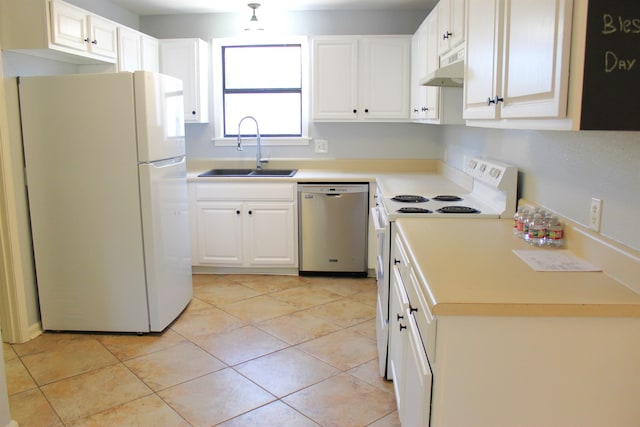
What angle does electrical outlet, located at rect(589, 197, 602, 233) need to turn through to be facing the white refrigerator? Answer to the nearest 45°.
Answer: approximately 45° to its right

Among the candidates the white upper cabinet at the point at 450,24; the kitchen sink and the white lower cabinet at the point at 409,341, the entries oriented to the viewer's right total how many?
0

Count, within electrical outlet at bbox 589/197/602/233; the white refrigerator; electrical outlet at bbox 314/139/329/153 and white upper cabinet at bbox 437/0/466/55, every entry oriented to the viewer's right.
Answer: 1

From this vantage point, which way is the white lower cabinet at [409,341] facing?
to the viewer's left

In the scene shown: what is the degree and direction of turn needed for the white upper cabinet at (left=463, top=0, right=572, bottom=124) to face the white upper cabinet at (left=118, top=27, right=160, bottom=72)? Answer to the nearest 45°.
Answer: approximately 90° to its right

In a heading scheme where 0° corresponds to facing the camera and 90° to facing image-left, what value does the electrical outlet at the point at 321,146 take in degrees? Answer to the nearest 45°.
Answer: approximately 0°

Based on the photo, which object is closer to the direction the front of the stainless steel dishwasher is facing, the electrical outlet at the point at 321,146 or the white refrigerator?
the white refrigerator

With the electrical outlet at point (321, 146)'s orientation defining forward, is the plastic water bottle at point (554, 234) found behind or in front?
in front

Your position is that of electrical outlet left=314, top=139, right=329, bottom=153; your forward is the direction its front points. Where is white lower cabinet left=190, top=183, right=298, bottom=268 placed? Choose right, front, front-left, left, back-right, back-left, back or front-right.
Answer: front-right

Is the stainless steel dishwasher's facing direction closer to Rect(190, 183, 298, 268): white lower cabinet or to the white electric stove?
the white electric stove

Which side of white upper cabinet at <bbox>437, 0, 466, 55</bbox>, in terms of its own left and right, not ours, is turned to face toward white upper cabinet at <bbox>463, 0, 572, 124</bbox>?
left

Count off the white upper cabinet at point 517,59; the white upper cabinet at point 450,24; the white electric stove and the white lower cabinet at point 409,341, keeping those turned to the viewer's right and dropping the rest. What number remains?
0

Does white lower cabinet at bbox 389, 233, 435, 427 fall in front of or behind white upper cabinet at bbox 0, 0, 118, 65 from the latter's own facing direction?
in front

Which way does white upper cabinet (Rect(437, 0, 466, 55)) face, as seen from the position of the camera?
facing to the left of the viewer

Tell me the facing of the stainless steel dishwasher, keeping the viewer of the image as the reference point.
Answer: facing the viewer

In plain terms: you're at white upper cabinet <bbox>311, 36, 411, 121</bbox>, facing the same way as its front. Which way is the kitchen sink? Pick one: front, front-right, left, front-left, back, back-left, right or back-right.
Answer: right

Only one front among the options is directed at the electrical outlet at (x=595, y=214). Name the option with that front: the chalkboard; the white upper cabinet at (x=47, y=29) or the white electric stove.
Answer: the white upper cabinet

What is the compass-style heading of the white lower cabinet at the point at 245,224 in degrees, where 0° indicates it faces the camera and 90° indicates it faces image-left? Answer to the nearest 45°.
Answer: approximately 0°
